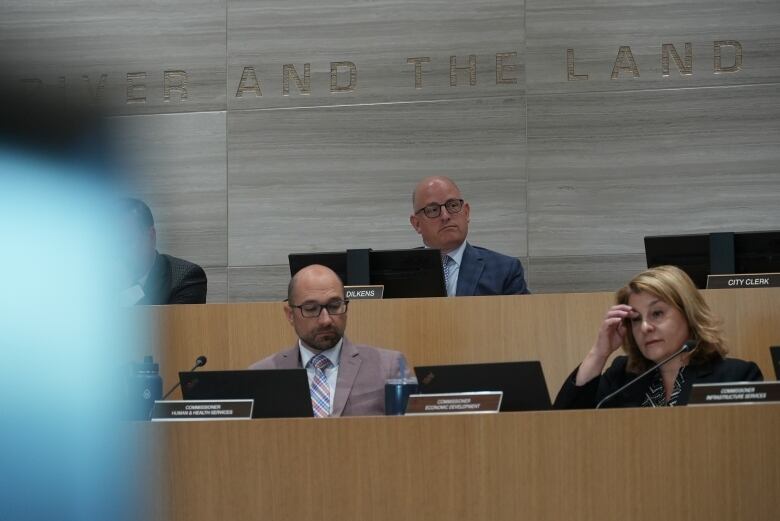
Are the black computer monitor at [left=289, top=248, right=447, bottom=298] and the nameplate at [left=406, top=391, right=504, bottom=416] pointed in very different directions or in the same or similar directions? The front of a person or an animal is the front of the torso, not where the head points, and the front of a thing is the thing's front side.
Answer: very different directions

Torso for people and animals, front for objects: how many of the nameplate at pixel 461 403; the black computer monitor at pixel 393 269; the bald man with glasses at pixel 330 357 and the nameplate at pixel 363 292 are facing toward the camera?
3

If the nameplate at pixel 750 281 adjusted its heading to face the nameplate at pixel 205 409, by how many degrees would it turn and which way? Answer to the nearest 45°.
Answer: approximately 45° to its right

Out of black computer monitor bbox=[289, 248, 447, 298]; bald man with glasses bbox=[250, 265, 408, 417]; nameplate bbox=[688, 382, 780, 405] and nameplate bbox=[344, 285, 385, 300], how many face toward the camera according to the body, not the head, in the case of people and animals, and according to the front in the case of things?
3

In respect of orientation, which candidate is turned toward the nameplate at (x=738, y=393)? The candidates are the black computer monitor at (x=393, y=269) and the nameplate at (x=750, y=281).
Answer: the nameplate at (x=750, y=281)

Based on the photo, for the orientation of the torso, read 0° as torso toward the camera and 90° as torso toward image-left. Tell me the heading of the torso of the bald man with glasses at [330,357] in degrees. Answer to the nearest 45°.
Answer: approximately 0°

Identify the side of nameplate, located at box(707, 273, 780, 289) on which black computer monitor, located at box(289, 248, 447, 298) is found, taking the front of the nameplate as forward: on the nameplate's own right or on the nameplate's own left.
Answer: on the nameplate's own right

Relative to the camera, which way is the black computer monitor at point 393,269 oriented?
away from the camera

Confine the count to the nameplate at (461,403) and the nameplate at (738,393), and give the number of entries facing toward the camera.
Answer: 2
